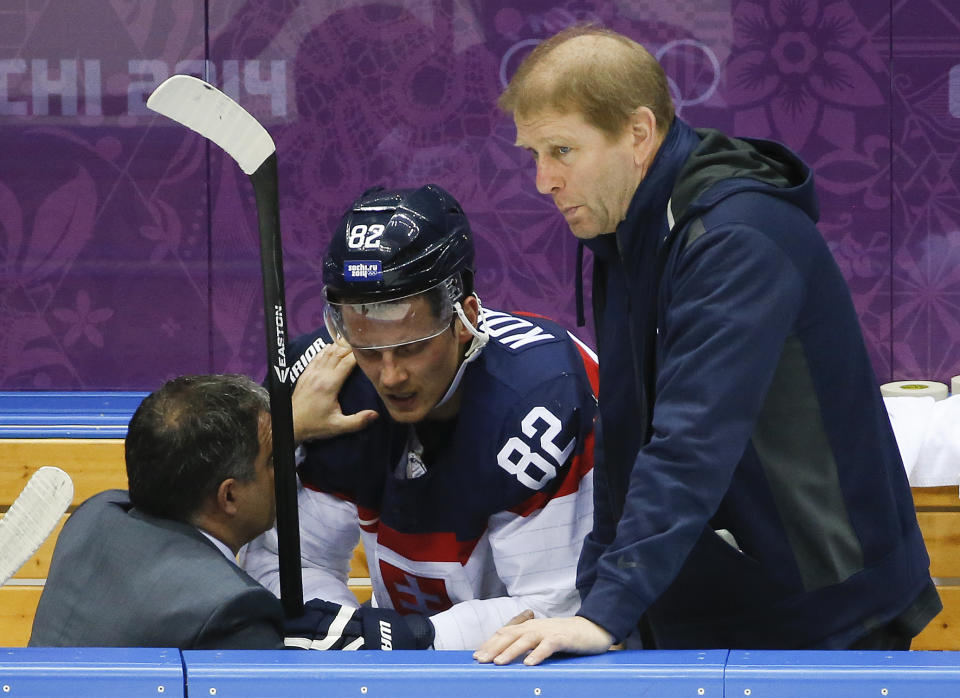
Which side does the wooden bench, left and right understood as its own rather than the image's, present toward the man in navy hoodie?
front

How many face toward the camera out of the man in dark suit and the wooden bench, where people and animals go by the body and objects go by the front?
1

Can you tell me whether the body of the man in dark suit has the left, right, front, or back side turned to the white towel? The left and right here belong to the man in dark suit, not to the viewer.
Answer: front

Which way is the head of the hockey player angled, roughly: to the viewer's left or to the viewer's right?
to the viewer's left

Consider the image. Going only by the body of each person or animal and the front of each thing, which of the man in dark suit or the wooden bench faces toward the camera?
the wooden bench

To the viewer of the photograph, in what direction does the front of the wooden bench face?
facing the viewer

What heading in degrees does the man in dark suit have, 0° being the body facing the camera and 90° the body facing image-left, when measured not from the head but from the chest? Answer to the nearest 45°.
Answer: approximately 225°

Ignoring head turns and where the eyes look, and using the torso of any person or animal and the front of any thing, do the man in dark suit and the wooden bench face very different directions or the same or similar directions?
very different directions

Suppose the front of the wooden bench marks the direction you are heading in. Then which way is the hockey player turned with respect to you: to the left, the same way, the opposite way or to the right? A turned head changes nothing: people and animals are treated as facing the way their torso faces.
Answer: the same way

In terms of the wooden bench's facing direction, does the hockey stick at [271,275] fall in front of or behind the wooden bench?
in front

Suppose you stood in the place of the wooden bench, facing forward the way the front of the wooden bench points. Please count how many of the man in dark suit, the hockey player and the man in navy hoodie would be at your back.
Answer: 0
